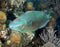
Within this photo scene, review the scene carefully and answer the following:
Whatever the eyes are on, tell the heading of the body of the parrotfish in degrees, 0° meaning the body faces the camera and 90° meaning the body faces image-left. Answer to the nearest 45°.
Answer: approximately 90°
